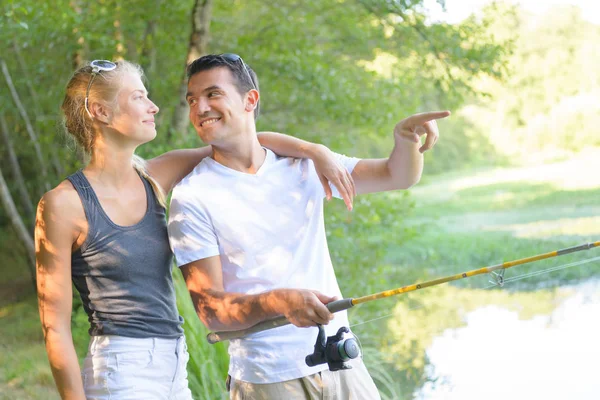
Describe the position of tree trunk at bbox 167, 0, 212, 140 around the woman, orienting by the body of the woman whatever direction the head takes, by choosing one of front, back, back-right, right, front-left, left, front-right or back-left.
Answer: back-left

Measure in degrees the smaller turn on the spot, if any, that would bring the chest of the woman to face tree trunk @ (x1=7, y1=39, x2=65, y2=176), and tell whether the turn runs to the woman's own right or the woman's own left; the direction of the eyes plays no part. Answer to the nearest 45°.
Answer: approximately 135° to the woman's own left

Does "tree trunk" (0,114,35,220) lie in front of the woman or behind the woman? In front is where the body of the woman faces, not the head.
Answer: behind

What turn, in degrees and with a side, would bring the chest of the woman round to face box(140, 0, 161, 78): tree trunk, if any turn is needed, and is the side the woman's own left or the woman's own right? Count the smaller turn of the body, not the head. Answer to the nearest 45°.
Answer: approximately 135° to the woman's own left

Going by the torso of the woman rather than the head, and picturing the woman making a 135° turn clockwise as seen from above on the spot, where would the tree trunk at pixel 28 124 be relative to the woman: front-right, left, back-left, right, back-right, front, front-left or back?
right

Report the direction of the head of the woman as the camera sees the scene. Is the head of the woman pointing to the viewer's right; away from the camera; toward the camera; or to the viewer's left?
to the viewer's right

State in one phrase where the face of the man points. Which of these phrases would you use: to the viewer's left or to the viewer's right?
to the viewer's left

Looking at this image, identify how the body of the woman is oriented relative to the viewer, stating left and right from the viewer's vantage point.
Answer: facing the viewer and to the right of the viewer

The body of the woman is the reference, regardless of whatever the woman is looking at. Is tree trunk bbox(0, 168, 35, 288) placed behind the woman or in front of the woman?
behind

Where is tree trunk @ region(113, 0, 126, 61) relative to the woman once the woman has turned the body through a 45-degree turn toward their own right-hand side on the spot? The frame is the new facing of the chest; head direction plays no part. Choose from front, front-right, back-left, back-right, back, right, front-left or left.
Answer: back
